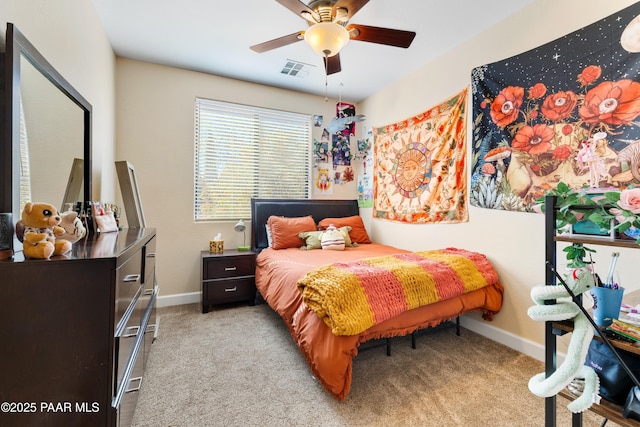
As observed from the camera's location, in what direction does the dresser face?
facing to the right of the viewer

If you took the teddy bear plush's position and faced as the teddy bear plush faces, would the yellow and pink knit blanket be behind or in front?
in front

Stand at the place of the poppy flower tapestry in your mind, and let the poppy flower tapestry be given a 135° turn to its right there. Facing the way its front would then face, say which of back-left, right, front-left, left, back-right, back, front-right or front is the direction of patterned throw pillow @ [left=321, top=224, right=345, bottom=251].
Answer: left

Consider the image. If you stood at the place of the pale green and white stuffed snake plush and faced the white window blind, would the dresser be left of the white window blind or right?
left

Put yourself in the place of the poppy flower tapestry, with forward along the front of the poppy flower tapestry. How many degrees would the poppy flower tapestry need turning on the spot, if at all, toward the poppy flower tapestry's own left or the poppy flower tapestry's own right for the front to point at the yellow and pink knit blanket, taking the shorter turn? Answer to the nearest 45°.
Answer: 0° — it already faces it

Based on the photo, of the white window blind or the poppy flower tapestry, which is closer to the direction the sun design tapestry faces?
the white window blind

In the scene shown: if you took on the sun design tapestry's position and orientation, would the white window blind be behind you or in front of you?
in front

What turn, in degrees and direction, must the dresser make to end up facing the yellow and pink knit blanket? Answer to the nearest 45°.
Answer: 0° — it already faces it

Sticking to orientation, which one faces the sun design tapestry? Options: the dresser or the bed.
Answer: the dresser

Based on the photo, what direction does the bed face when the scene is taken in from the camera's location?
facing the viewer and to the right of the viewer

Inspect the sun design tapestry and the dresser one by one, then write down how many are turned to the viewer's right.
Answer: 1

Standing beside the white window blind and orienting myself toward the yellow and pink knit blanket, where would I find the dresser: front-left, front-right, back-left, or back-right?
front-right

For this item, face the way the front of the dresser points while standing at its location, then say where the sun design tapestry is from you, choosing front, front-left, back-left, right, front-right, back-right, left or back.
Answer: front

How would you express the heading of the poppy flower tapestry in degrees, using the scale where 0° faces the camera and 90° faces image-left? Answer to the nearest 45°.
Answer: approximately 45°

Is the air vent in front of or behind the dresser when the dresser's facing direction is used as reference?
in front
